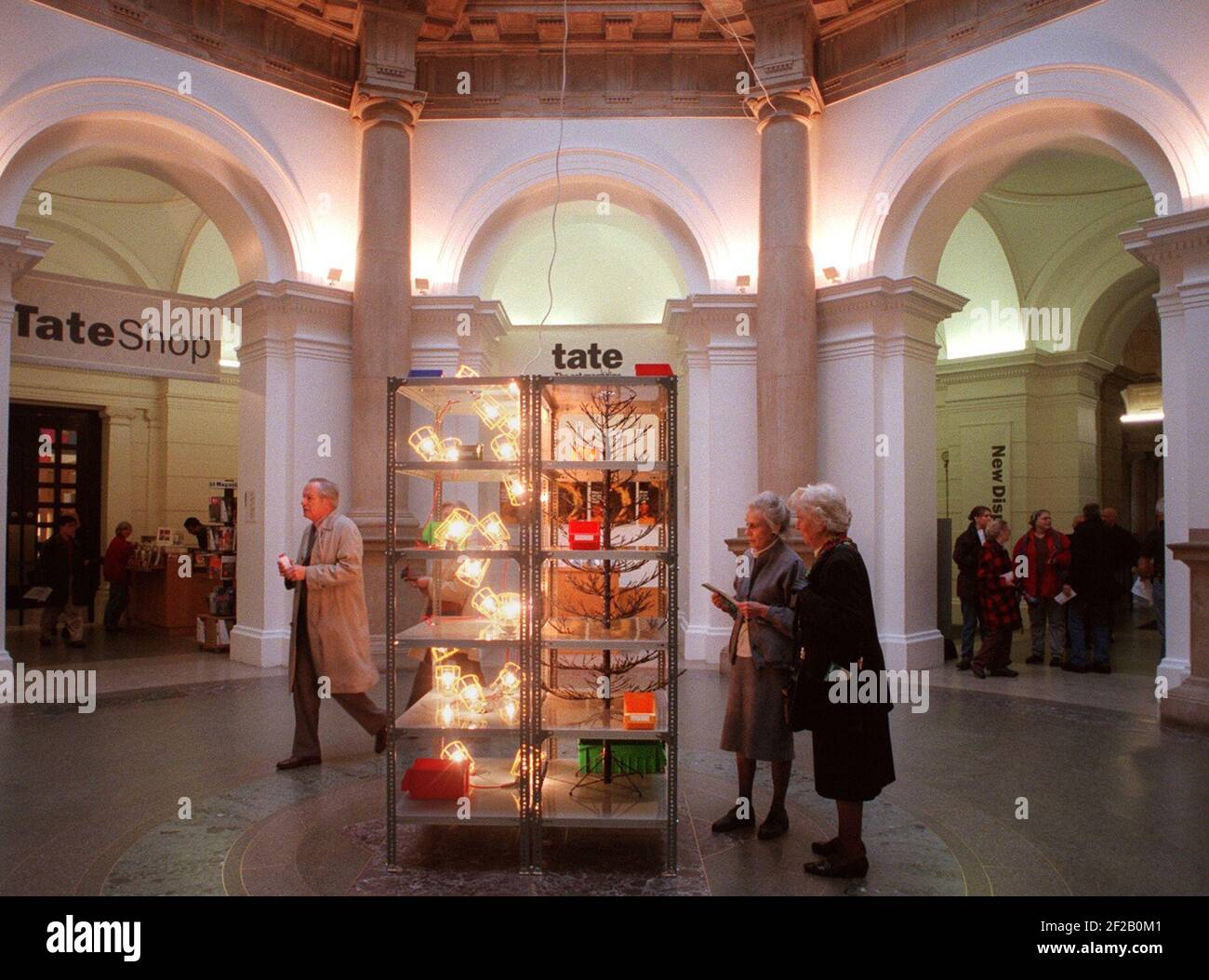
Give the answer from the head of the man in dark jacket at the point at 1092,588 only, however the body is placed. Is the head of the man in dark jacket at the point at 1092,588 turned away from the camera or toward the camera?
away from the camera

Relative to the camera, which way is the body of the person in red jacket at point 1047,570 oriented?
toward the camera

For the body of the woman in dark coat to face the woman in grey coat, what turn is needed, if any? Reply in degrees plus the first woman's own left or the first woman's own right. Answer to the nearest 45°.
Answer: approximately 45° to the first woman's own right

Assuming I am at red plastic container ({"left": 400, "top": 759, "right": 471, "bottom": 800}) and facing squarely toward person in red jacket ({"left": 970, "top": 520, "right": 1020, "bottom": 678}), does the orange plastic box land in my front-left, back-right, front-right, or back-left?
front-right

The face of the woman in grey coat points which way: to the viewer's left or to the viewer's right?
to the viewer's left

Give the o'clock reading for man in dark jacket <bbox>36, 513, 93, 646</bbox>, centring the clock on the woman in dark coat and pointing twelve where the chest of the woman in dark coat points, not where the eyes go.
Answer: The man in dark jacket is roughly at 1 o'clock from the woman in dark coat.

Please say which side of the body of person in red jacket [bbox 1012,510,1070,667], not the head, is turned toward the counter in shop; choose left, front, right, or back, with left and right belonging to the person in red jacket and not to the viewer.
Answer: right

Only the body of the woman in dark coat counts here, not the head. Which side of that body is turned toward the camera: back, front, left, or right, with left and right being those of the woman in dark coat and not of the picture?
left

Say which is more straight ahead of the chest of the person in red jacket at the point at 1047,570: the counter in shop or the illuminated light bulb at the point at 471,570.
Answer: the illuminated light bulb

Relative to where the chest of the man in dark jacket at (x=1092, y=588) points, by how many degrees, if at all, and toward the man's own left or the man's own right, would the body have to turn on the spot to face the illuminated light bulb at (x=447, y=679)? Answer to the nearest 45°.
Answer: approximately 135° to the man's own left

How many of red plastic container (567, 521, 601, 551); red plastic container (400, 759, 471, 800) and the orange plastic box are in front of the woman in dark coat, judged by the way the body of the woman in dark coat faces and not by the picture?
3

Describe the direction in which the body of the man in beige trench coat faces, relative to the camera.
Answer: to the viewer's left
